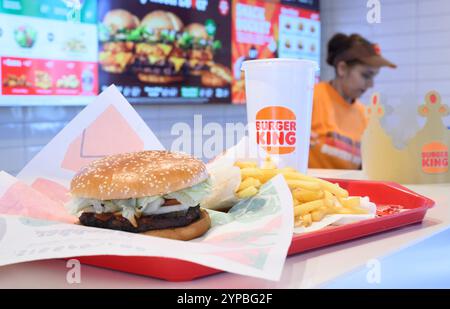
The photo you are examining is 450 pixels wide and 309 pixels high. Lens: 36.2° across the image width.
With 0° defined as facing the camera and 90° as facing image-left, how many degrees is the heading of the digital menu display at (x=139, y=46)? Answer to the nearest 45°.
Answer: approximately 0°

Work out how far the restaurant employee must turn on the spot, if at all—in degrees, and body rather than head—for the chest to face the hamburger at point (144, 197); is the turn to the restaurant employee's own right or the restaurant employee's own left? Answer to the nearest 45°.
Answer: approximately 45° to the restaurant employee's own right

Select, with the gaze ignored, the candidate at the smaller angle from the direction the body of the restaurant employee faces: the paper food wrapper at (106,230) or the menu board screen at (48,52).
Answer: the paper food wrapper

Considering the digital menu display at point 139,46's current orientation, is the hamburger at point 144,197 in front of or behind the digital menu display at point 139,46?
in front

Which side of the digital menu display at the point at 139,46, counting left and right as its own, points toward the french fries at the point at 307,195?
front

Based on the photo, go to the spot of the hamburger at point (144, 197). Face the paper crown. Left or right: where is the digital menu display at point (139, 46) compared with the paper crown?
left

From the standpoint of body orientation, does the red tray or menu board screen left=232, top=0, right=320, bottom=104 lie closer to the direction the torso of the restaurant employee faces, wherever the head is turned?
the red tray

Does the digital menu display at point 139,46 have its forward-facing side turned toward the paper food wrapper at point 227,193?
yes

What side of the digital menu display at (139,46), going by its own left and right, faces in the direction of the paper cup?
front

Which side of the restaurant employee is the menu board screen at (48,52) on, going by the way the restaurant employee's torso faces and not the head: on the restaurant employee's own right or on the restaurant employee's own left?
on the restaurant employee's own right

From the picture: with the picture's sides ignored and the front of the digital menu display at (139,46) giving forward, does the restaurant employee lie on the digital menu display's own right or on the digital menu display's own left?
on the digital menu display's own left

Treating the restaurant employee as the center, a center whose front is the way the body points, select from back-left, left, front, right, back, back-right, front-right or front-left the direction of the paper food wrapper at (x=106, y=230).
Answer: front-right

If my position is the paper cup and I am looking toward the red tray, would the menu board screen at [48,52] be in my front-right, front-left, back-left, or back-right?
back-right

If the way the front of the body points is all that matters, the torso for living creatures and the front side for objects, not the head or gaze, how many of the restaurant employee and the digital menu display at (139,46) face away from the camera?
0
